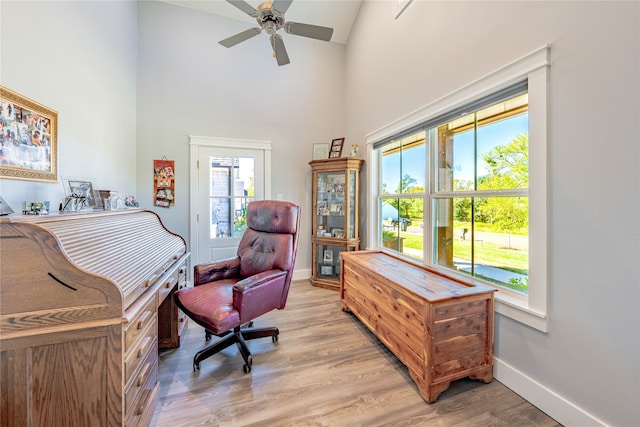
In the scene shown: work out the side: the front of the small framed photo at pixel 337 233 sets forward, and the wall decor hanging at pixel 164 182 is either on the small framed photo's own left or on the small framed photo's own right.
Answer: on the small framed photo's own right

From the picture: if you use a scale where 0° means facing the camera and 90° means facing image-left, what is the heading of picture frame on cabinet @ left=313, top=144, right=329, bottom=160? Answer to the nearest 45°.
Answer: approximately 0°

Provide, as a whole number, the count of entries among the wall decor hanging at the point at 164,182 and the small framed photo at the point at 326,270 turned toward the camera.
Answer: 2

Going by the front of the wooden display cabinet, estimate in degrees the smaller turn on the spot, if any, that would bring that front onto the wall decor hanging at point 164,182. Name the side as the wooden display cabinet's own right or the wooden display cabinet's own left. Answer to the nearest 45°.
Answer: approximately 45° to the wooden display cabinet's own right

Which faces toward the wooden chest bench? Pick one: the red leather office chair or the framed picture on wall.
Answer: the framed picture on wall

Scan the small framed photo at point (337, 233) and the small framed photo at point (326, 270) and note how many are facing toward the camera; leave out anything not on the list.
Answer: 2

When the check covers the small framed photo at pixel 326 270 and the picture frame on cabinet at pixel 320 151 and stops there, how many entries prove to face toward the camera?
2
